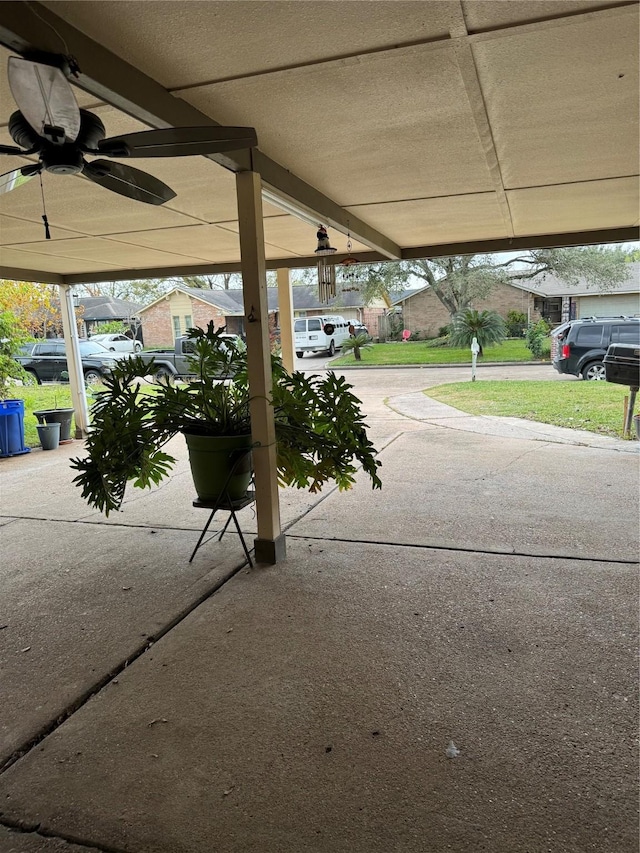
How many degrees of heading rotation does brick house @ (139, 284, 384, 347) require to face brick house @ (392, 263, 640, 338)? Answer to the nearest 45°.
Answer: approximately 90° to its left

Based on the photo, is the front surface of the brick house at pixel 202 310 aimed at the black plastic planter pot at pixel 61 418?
yes

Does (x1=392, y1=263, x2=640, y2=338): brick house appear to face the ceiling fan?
yes

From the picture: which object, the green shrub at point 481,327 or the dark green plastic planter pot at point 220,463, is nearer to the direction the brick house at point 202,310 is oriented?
the dark green plastic planter pot

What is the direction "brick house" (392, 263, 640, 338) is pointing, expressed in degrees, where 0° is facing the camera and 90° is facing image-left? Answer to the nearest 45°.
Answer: approximately 0°

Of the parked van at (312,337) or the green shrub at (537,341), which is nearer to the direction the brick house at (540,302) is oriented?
the green shrub

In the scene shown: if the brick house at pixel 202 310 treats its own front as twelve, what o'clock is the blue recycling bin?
The blue recycling bin is roughly at 12 o'clock from the brick house.

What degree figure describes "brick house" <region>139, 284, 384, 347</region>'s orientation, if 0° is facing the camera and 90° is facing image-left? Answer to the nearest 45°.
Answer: approximately 0°

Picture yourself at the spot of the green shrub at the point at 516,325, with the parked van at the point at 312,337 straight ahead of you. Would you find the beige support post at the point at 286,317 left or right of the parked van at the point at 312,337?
left
